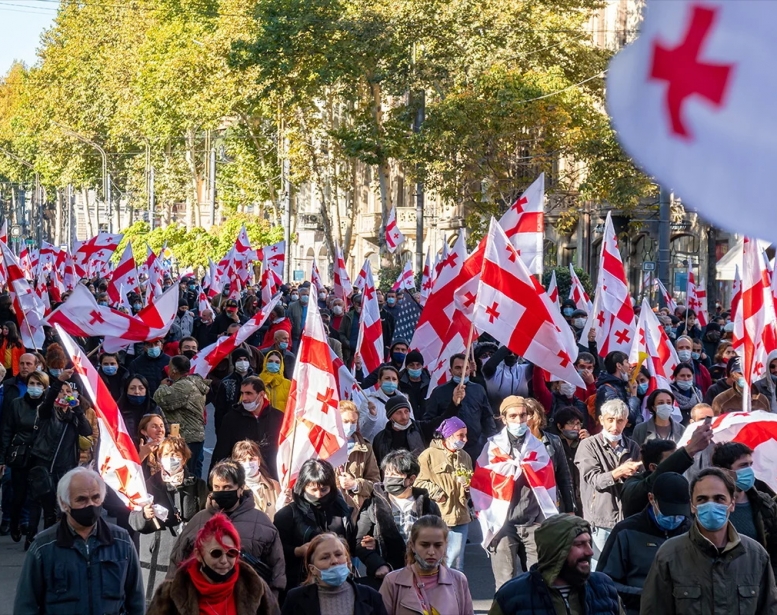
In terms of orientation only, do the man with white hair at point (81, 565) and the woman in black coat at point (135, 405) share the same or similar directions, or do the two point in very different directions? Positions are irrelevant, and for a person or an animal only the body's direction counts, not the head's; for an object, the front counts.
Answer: same or similar directions

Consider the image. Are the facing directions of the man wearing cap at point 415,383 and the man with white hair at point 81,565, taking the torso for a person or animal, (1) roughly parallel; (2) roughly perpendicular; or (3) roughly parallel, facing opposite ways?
roughly parallel

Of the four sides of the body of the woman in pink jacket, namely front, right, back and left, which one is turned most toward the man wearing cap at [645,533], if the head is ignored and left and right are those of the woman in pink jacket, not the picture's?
left

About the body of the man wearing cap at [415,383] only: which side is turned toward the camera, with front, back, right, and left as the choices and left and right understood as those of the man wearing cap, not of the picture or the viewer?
front

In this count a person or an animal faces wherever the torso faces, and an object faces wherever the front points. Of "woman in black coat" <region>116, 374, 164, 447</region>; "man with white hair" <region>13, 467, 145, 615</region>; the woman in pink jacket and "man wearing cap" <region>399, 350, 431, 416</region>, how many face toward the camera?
4

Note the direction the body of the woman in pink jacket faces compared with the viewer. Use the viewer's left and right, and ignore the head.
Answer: facing the viewer

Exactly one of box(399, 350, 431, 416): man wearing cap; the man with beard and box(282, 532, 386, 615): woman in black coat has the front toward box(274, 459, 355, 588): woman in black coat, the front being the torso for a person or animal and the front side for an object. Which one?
the man wearing cap

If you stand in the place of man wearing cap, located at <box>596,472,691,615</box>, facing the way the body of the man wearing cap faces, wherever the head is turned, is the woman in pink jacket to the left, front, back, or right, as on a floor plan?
right

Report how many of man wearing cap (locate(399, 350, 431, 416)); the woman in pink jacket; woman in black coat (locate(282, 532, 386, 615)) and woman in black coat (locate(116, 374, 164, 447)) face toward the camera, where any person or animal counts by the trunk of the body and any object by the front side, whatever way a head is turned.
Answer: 4

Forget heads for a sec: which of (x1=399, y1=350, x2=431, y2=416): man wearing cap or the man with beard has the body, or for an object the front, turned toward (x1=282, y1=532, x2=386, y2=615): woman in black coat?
the man wearing cap

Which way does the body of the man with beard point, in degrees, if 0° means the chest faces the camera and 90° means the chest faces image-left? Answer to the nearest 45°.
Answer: approximately 315°

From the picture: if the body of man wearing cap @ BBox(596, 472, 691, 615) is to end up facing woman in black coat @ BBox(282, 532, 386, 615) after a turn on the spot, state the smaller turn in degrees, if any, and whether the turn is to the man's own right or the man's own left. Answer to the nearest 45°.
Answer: approximately 90° to the man's own right

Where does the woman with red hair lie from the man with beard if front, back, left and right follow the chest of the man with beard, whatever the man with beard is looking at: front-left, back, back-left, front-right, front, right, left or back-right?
back-right

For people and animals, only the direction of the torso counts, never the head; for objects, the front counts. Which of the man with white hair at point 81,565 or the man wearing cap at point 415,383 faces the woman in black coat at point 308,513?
the man wearing cap

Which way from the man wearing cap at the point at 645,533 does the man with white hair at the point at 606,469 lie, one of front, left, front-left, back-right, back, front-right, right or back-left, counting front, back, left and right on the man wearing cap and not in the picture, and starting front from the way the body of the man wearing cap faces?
back-left

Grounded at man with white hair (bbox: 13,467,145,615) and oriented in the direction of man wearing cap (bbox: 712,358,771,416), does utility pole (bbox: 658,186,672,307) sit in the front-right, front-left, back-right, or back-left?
front-left

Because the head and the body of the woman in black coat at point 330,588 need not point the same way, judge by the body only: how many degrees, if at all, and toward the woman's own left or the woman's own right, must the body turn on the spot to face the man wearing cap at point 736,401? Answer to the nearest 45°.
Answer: approximately 135° to the woman's own left
